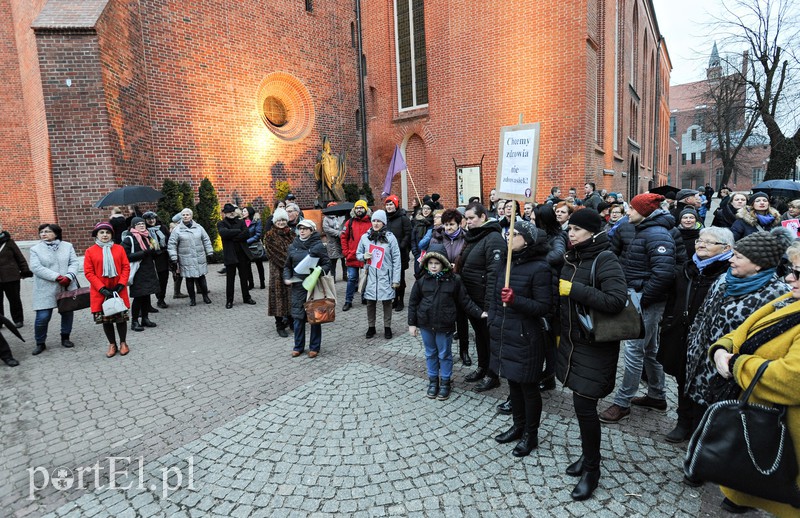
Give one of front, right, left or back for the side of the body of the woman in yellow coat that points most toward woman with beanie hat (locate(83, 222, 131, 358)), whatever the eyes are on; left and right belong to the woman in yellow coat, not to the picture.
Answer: front

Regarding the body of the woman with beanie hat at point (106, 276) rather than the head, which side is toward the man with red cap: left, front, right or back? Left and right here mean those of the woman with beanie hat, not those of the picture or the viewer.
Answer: left

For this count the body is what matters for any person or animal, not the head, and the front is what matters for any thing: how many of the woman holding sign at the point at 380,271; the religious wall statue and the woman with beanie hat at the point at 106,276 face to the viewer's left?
0

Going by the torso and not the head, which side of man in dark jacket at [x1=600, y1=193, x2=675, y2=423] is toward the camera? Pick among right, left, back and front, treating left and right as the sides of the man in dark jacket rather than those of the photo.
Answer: left

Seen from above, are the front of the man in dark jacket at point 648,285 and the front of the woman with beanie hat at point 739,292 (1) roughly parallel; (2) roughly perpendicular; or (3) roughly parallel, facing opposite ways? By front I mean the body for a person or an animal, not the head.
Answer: roughly parallel

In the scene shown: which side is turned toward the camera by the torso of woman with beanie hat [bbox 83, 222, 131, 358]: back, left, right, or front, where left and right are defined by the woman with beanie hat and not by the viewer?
front

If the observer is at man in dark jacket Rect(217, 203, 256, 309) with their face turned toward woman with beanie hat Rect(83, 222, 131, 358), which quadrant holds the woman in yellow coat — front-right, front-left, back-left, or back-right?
front-left

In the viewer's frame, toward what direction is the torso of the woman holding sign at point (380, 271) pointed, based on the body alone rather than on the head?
toward the camera

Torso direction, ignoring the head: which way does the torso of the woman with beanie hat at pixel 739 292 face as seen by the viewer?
to the viewer's left

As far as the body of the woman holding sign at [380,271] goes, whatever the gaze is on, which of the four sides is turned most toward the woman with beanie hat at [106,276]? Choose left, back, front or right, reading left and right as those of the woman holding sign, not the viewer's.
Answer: right

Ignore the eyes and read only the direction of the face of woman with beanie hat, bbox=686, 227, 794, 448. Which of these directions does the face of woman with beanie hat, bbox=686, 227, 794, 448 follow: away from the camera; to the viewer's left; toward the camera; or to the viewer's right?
to the viewer's left
